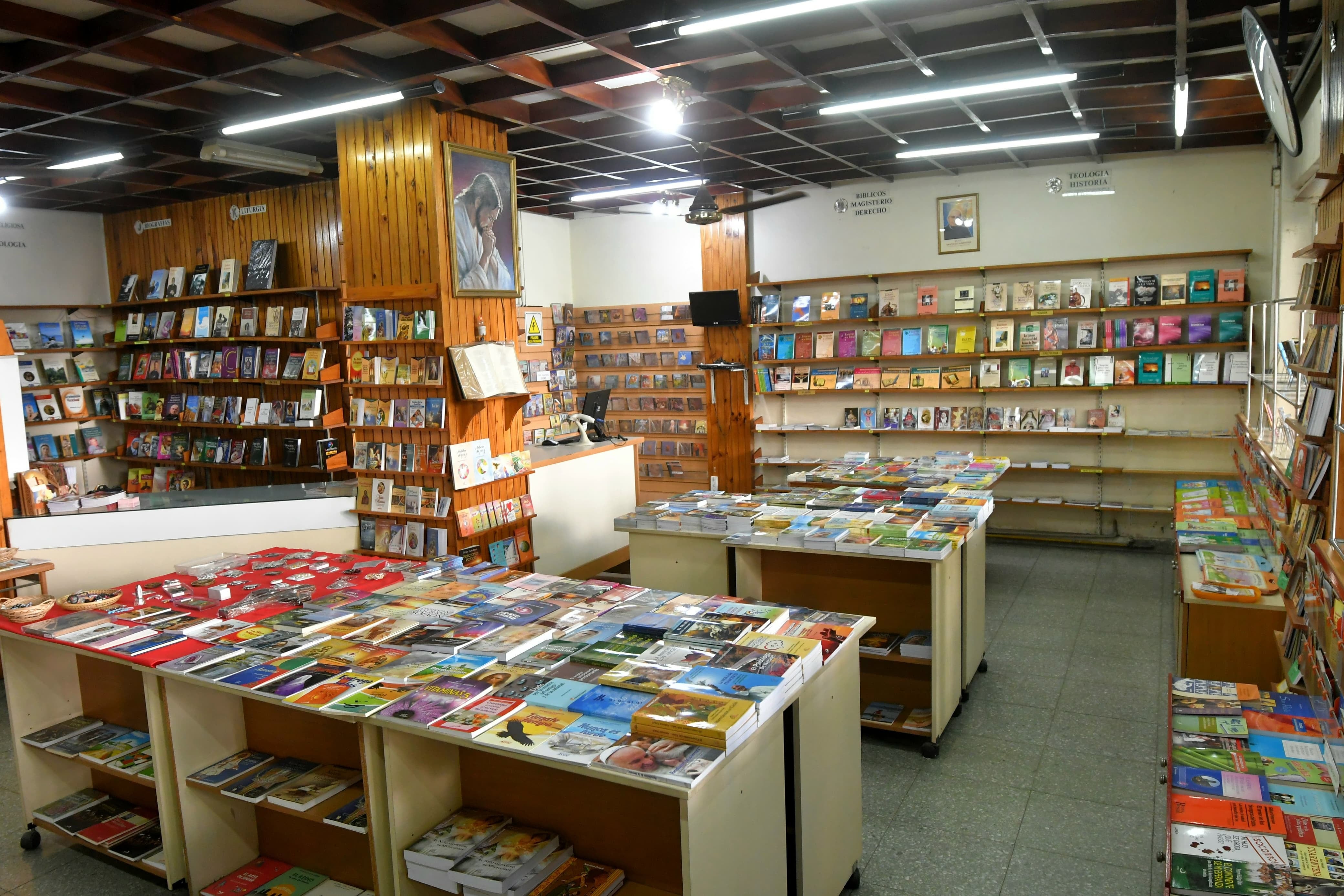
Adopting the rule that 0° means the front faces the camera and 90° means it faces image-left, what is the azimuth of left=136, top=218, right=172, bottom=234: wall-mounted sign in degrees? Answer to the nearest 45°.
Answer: approximately 0°

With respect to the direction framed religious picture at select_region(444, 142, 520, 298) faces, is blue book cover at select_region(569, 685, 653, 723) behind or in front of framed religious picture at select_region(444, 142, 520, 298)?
in front

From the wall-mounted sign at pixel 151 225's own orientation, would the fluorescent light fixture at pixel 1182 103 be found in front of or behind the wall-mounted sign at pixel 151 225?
in front

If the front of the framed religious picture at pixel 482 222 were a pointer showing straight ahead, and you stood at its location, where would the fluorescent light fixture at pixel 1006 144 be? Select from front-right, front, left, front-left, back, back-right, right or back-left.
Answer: front-left

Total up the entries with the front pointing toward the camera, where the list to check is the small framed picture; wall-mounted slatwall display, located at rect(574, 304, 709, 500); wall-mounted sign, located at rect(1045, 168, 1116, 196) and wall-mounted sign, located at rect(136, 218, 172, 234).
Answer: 4

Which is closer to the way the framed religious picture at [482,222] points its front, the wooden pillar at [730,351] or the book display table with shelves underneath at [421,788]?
the book display table with shelves underneath

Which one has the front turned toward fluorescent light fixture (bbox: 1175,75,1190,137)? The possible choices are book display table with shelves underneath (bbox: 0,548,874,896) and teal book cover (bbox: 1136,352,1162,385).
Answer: the teal book cover

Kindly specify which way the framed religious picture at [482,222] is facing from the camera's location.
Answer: facing the viewer and to the right of the viewer

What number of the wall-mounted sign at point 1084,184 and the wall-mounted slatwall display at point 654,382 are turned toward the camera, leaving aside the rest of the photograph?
2

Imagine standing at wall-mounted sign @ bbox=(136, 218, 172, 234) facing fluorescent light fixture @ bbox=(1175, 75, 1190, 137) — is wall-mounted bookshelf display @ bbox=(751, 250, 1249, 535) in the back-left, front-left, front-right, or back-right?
front-left

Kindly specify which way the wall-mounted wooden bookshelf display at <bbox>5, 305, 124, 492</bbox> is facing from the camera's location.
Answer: facing the viewer

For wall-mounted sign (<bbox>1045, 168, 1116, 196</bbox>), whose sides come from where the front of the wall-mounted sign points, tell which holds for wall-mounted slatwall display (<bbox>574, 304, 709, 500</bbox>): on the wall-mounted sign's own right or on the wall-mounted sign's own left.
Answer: on the wall-mounted sign's own right

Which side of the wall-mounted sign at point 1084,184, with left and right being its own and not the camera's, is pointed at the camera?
front

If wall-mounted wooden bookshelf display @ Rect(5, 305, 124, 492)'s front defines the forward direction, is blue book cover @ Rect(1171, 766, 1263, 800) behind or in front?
in front

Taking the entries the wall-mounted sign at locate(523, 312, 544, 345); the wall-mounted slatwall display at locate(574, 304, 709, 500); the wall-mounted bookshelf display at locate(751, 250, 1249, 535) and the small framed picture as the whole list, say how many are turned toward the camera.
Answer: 4

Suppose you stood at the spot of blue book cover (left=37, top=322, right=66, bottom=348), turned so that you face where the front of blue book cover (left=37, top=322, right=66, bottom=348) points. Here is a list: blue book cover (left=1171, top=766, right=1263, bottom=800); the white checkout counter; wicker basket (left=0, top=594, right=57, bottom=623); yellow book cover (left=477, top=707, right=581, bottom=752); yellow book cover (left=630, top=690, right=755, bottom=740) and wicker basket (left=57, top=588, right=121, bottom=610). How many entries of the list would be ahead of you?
6
